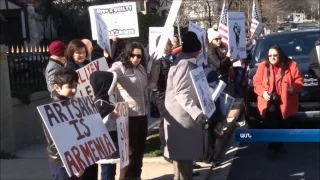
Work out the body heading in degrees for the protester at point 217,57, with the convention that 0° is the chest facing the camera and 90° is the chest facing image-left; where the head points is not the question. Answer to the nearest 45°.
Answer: approximately 315°

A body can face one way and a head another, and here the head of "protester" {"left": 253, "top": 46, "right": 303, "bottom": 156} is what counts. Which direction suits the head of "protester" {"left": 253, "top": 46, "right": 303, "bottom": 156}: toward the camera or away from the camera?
toward the camera

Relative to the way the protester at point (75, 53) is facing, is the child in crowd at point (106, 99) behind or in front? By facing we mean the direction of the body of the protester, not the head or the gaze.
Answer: in front

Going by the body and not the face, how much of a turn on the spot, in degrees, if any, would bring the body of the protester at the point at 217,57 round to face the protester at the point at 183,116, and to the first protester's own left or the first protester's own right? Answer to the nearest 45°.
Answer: approximately 45° to the first protester's own right

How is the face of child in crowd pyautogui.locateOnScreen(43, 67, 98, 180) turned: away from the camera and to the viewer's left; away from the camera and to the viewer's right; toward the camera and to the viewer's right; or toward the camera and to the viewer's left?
toward the camera and to the viewer's right

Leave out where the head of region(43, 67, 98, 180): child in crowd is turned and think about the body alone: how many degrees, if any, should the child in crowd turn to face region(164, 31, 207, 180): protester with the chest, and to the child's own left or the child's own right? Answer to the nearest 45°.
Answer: approximately 90° to the child's own left

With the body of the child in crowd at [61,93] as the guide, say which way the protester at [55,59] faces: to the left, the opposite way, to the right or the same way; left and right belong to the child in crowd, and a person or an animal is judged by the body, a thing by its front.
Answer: to the left

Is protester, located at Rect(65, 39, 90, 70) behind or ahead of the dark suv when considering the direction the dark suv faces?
ahead

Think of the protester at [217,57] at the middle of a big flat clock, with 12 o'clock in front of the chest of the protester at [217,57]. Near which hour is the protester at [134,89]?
the protester at [134,89] is roughly at 2 o'clock from the protester at [217,57].

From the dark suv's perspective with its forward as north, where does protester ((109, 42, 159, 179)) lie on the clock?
The protester is roughly at 1 o'clock from the dark suv.

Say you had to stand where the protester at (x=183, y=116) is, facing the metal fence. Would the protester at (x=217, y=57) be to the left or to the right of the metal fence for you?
right

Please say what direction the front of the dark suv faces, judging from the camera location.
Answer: facing the viewer

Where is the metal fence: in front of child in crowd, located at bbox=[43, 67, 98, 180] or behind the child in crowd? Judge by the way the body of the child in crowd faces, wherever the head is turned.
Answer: behind

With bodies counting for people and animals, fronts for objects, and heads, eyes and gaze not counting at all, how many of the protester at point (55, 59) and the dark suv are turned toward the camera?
1

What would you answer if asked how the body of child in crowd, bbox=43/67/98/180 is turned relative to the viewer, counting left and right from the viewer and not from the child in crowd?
facing the viewer and to the right of the viewer
